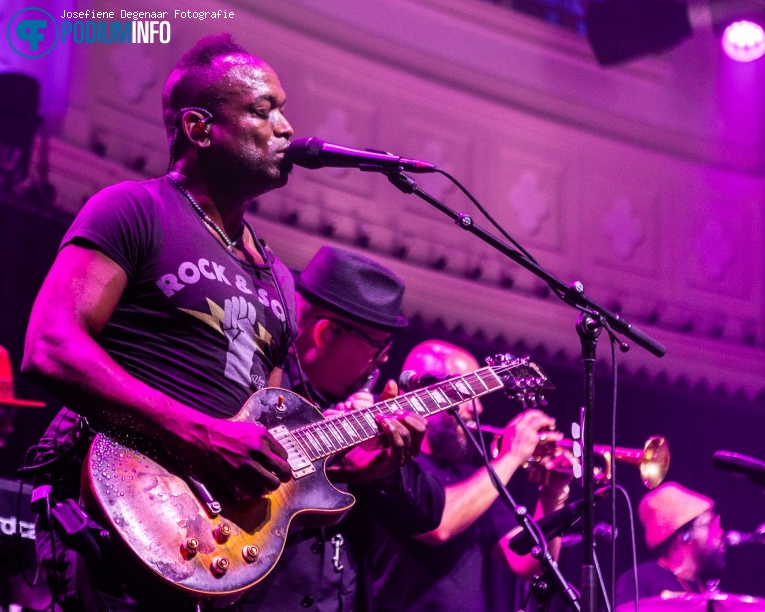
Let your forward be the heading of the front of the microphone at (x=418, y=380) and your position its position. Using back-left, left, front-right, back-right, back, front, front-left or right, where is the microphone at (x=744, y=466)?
back

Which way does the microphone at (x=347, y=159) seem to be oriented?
to the viewer's left

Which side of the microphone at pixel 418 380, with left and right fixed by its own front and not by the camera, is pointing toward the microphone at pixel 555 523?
back

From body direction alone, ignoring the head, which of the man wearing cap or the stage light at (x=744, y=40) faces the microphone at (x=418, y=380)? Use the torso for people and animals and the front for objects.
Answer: the stage light

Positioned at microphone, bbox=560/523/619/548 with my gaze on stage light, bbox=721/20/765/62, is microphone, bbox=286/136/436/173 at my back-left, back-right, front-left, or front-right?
back-left

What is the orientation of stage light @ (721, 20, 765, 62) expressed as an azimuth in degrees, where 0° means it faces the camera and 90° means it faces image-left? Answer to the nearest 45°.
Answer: approximately 0°

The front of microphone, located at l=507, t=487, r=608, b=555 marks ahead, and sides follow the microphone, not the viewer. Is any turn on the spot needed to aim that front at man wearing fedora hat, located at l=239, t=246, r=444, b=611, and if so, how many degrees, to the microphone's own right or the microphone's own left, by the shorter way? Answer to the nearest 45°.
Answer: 0° — it already faces them

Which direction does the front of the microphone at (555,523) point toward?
to the viewer's left

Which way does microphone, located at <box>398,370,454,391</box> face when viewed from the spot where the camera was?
facing to the left of the viewer

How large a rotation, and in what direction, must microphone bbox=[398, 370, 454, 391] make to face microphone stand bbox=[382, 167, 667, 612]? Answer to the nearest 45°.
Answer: approximately 135° to its left

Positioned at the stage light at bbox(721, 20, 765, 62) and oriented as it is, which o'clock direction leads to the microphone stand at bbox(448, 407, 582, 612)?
The microphone stand is roughly at 12 o'clock from the stage light.

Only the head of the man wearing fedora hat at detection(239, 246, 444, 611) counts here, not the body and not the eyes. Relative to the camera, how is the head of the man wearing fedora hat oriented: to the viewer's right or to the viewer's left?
to the viewer's right

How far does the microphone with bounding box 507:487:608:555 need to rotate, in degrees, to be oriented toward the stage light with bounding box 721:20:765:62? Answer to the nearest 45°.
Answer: approximately 90° to its right
